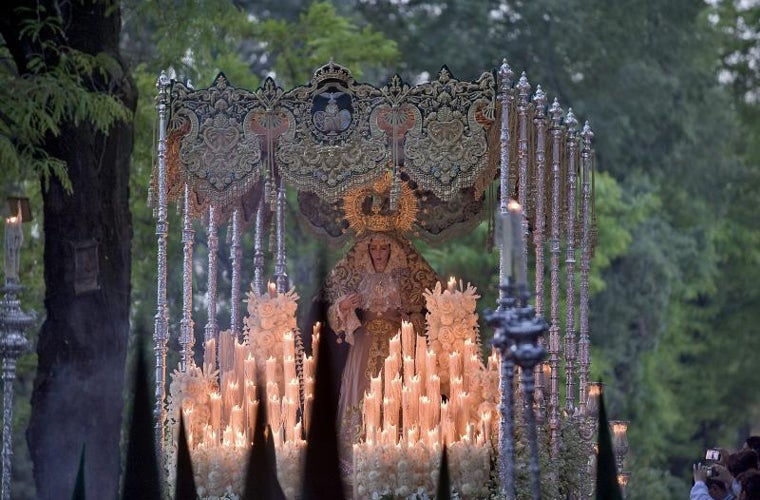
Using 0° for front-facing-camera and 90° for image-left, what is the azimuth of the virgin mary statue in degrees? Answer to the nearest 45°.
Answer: approximately 0°

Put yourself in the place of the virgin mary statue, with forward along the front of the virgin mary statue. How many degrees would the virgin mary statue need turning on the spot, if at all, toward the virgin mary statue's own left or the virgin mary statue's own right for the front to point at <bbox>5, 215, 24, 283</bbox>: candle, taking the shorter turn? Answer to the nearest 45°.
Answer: approximately 45° to the virgin mary statue's own right

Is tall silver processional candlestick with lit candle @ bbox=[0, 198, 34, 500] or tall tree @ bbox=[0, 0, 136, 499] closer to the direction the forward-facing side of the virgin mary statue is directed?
the tall silver processional candlestick with lit candle

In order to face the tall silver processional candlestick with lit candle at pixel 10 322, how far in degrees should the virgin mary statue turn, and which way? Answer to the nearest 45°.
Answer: approximately 45° to its right

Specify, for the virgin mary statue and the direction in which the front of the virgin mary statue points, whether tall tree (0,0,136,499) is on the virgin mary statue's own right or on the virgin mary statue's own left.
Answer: on the virgin mary statue's own right
